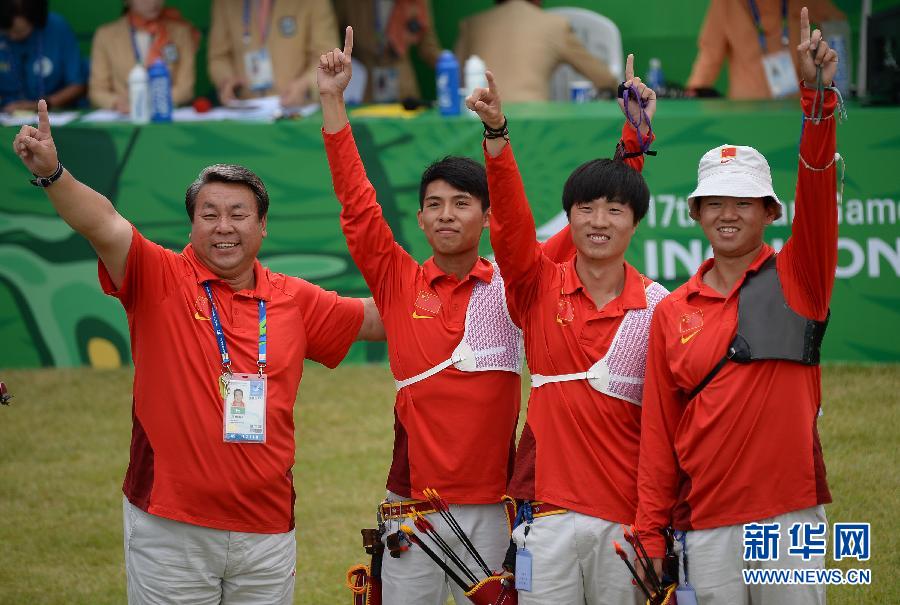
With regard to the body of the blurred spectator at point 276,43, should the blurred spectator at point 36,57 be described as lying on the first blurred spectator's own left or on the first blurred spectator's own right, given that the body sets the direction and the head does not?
on the first blurred spectator's own right

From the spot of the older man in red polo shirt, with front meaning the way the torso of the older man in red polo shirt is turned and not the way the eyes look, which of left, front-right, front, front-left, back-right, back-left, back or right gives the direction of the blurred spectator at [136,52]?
back

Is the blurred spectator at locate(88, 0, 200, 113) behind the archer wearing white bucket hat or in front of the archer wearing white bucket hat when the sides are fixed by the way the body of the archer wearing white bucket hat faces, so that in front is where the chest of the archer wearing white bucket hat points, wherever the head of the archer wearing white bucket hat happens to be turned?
behind

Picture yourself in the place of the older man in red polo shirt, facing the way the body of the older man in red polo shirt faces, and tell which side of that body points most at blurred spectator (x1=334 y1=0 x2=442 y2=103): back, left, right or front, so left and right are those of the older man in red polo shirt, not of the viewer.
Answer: back

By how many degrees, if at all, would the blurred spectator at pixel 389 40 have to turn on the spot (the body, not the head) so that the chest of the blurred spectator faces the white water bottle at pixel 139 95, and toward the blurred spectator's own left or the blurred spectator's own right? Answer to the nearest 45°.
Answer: approximately 45° to the blurred spectator's own right

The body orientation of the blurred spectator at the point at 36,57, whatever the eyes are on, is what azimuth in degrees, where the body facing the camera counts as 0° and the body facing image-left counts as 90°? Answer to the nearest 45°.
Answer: approximately 0°

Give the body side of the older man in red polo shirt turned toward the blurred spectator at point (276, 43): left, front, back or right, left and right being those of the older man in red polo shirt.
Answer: back
